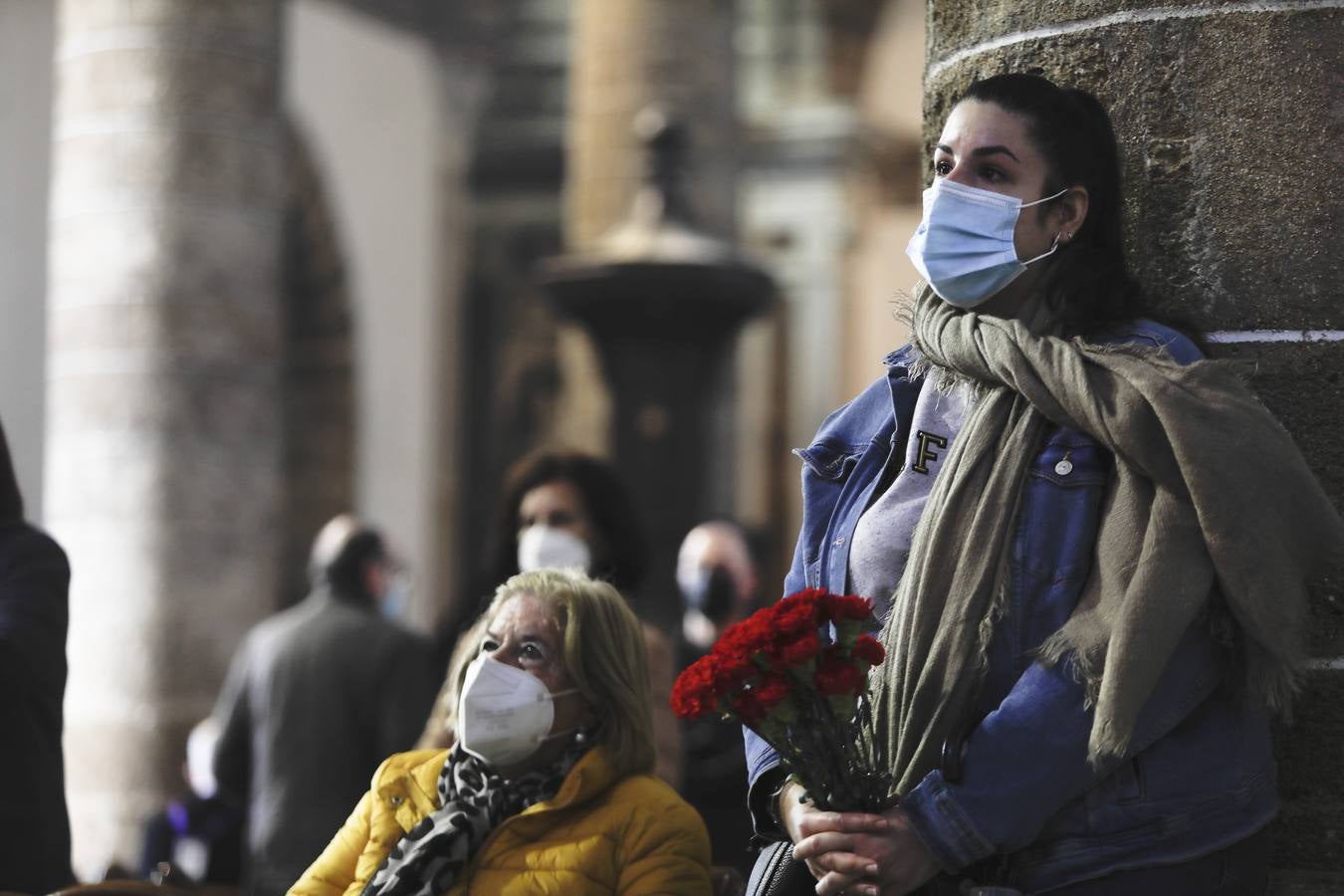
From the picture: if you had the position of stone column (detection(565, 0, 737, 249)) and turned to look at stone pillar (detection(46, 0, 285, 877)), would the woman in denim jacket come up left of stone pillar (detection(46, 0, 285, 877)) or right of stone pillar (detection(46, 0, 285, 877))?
left

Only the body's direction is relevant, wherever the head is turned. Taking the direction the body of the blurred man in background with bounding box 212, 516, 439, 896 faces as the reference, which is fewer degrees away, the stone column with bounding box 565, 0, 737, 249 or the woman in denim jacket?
the stone column

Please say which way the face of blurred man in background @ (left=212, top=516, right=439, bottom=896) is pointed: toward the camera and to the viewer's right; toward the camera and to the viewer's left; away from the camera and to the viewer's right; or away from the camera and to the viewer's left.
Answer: away from the camera and to the viewer's right

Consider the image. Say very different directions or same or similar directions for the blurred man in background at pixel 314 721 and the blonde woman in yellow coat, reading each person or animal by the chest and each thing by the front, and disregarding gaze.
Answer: very different directions

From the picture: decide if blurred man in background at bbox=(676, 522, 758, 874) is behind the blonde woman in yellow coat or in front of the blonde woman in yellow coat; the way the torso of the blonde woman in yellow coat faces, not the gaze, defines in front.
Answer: behind

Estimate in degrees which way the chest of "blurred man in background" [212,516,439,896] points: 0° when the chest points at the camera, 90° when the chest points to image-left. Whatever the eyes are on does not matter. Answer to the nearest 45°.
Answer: approximately 225°

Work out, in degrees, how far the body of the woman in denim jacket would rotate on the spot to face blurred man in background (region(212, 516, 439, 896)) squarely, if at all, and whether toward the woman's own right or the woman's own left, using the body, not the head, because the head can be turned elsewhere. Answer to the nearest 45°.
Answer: approximately 90° to the woman's own right

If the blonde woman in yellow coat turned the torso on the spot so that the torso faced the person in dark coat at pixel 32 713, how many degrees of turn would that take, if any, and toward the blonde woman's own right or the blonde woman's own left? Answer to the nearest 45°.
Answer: approximately 90° to the blonde woman's own right

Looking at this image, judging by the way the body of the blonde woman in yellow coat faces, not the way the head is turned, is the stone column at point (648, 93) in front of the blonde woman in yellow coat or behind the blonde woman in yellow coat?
behind

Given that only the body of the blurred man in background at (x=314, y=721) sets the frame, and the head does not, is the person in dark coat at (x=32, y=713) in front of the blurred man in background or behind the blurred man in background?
behind

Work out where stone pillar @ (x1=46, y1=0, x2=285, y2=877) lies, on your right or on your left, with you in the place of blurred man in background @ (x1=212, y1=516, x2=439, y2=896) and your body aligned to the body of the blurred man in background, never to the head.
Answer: on your left

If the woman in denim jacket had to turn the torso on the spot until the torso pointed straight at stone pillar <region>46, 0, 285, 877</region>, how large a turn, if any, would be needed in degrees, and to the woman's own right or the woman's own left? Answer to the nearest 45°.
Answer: approximately 90° to the woman's own right
